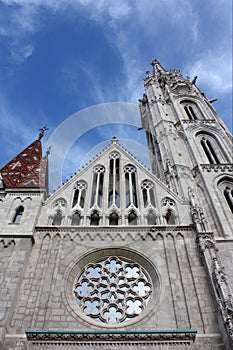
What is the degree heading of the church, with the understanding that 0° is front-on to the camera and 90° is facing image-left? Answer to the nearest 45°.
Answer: approximately 0°
